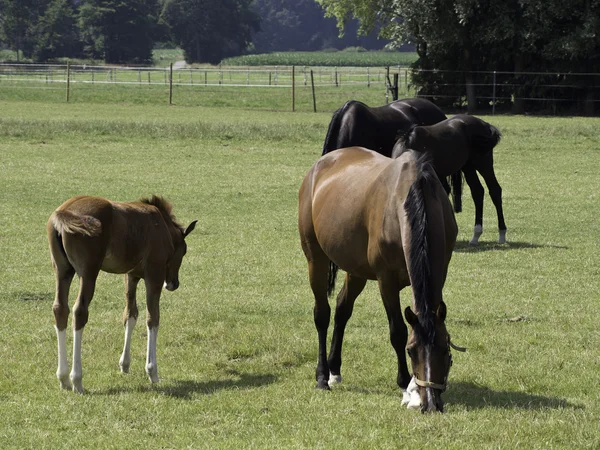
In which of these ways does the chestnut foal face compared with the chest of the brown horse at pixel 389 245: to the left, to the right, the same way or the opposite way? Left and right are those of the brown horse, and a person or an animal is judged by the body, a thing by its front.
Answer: to the left

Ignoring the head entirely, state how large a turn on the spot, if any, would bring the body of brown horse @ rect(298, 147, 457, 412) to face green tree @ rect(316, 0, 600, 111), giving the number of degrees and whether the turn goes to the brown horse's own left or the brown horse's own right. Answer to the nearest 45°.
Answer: approximately 135° to the brown horse's own left

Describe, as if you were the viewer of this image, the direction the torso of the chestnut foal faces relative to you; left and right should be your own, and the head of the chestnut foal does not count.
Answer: facing away from the viewer and to the right of the viewer

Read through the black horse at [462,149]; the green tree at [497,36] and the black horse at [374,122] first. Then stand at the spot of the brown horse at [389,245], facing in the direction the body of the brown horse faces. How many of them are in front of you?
0

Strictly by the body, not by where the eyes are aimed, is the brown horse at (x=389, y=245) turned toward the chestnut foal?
no

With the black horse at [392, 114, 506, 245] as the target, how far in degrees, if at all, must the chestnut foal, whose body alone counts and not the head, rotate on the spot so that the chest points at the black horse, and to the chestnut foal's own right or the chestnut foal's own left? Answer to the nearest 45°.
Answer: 0° — it already faces it

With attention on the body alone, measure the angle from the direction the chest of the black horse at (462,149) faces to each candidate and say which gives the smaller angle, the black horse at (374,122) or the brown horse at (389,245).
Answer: the black horse at (374,122)

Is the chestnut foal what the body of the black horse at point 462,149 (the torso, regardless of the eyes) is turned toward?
no

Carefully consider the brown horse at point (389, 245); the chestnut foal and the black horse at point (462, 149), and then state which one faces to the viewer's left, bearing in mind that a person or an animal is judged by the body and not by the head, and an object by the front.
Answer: the black horse

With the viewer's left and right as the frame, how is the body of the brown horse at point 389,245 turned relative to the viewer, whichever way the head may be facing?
facing the viewer and to the right of the viewer

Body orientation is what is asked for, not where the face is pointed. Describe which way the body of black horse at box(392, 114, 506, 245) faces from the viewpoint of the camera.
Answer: to the viewer's left

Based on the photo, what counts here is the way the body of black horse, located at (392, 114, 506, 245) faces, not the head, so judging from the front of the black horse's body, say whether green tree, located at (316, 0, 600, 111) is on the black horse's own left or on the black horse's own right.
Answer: on the black horse's own right

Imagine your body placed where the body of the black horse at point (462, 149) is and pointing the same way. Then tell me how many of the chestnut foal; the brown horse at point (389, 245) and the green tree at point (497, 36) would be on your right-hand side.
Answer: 1

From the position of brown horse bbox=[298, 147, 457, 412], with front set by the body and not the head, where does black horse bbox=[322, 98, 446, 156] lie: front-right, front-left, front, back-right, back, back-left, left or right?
back-left
